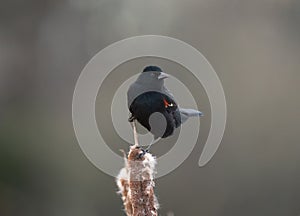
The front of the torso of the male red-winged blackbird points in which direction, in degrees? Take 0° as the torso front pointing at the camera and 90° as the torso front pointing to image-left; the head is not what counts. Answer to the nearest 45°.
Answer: approximately 45°
